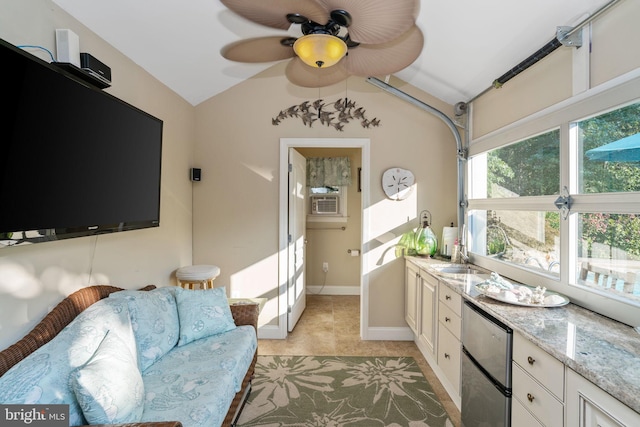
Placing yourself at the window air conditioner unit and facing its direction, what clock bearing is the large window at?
The large window is roughly at 11 o'clock from the window air conditioner unit.

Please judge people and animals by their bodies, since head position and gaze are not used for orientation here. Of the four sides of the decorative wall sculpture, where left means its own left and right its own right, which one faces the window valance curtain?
back

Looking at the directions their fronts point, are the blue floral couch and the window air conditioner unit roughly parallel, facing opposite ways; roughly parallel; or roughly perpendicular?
roughly perpendicular

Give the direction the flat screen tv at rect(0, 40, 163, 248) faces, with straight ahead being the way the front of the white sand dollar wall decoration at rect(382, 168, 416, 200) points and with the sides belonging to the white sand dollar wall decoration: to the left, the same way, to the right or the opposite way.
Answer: to the left

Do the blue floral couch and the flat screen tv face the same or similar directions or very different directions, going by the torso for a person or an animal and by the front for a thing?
same or similar directions

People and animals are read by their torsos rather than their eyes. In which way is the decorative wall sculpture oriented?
toward the camera

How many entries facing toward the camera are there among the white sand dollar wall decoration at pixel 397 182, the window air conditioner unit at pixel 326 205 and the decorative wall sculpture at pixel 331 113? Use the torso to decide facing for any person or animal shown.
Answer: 3

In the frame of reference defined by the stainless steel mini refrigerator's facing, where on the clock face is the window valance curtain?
The window valance curtain is roughly at 3 o'clock from the stainless steel mini refrigerator.

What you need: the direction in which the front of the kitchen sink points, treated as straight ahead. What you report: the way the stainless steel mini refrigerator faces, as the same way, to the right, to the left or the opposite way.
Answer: the same way

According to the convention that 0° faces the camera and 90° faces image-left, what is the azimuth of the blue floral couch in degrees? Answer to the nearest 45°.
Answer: approximately 315°

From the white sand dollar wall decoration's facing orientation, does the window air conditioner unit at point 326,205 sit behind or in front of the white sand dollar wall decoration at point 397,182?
behind

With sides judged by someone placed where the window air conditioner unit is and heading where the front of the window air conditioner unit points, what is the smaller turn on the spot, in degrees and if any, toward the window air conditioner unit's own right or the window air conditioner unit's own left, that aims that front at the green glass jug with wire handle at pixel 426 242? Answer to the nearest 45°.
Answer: approximately 45° to the window air conditioner unit's own left

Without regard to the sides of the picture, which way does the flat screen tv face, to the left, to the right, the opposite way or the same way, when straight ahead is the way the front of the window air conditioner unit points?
to the left

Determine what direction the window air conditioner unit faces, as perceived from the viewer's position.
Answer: facing the viewer

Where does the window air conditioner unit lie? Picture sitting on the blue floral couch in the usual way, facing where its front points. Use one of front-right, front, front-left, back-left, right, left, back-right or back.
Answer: left

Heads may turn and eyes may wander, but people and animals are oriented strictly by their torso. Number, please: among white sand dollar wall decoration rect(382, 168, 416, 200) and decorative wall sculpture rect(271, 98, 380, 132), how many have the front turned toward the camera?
2

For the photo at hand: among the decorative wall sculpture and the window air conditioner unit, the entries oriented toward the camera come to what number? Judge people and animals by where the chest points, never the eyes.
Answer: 2
